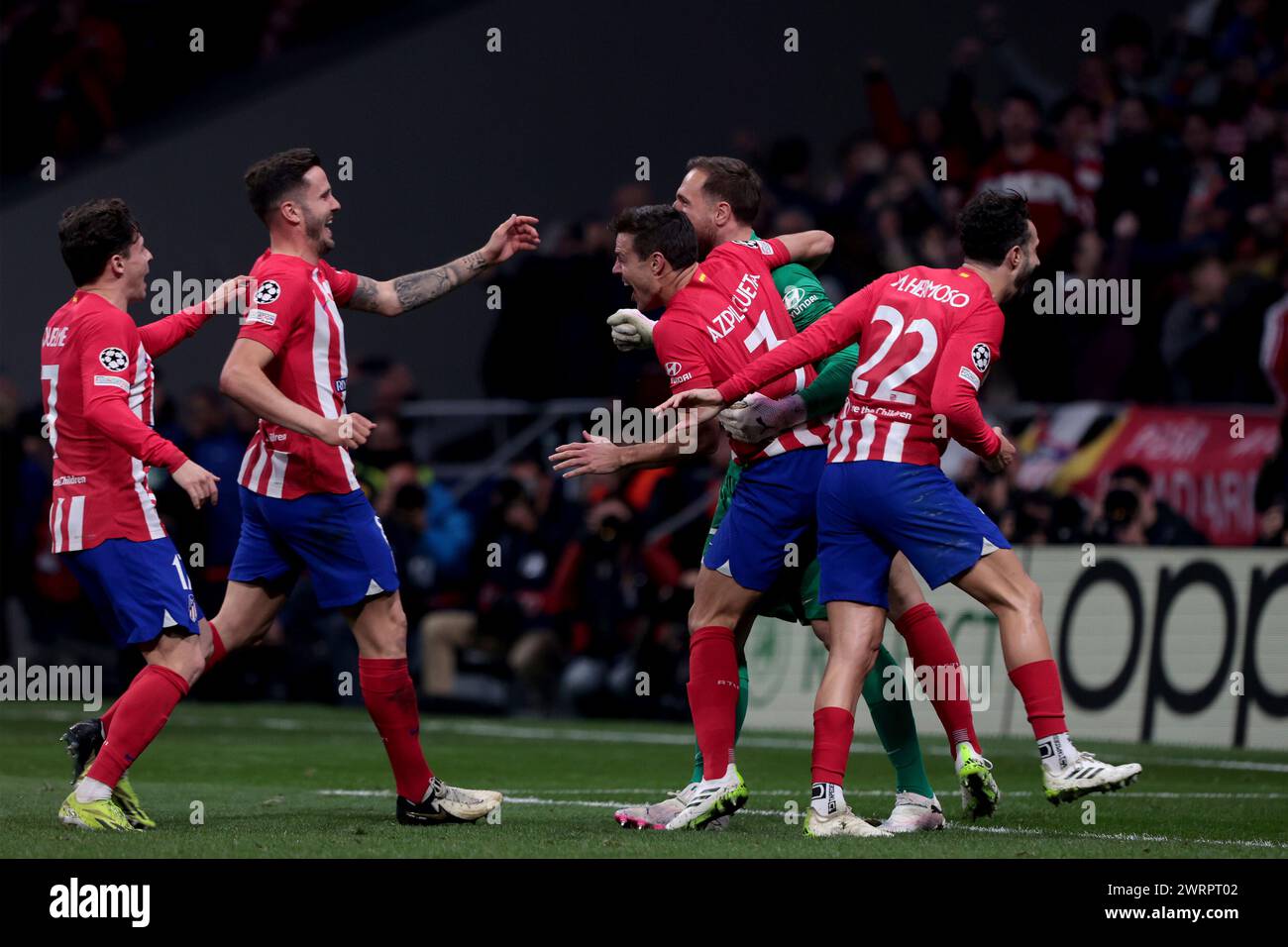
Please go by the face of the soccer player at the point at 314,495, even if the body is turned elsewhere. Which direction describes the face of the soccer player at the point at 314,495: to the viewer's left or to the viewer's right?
to the viewer's right

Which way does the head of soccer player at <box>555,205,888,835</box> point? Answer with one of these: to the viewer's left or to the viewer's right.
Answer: to the viewer's left

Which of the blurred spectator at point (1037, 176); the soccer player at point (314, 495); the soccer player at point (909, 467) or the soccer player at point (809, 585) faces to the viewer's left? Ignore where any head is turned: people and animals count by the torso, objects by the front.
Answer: the soccer player at point (809, 585)

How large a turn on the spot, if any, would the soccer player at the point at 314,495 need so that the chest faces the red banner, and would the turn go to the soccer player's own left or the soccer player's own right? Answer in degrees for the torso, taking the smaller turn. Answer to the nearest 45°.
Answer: approximately 45° to the soccer player's own left

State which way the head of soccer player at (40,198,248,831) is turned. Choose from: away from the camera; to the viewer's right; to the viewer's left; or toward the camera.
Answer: to the viewer's right

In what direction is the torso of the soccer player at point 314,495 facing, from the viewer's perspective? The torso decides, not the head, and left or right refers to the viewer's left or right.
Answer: facing to the right of the viewer

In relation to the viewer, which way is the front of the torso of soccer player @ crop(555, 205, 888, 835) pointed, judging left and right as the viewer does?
facing away from the viewer and to the left of the viewer

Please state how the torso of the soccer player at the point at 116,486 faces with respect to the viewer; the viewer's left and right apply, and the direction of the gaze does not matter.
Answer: facing to the right of the viewer

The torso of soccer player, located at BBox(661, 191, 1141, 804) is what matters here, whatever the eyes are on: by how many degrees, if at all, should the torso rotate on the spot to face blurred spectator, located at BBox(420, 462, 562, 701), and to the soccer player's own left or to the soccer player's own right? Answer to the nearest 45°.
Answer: approximately 45° to the soccer player's own left

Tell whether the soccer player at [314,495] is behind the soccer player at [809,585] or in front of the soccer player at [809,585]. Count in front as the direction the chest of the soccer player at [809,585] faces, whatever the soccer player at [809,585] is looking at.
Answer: in front
